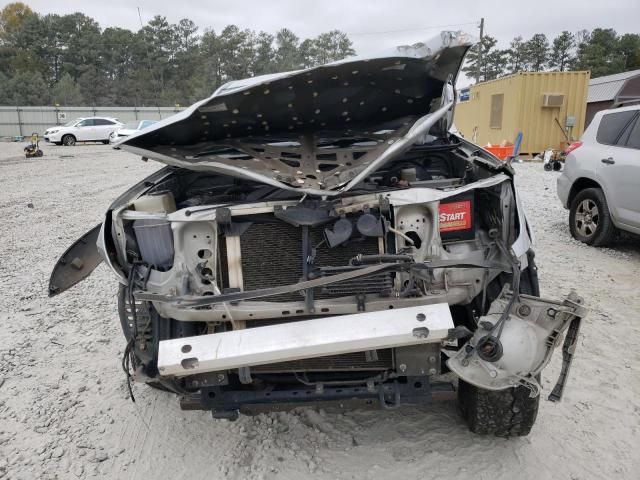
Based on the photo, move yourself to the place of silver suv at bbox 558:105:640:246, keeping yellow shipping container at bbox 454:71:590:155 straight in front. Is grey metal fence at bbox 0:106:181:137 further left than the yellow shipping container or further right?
left

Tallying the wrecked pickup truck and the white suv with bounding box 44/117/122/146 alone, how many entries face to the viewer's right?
0

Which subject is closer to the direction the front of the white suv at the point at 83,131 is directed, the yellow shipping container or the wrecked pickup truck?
the wrecked pickup truck

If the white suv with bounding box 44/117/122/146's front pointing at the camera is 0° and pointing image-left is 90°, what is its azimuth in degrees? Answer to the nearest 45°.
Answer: approximately 45°

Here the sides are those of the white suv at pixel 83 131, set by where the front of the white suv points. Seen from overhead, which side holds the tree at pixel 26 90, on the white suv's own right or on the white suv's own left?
on the white suv's own right

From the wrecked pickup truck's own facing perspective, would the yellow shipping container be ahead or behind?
behind
